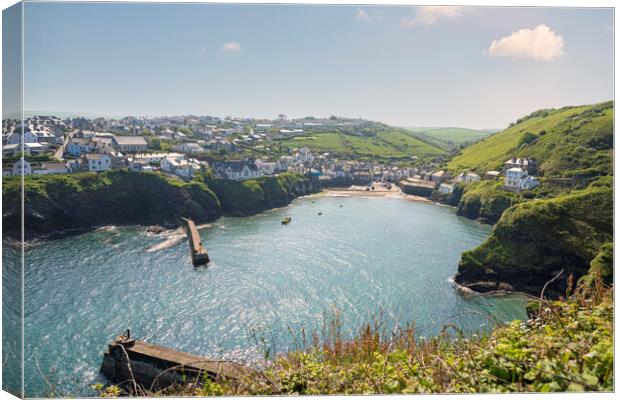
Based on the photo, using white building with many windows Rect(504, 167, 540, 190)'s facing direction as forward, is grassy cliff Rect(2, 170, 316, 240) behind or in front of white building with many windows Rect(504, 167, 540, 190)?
in front

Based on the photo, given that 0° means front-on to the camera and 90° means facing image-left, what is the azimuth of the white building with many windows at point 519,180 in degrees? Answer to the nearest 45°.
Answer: approximately 45°

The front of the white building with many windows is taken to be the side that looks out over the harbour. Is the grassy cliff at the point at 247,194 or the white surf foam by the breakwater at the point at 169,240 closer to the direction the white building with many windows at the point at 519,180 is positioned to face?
the white surf foam by the breakwater

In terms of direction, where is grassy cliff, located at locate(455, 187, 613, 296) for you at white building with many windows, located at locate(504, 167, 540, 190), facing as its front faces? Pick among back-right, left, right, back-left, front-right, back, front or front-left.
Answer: front-left

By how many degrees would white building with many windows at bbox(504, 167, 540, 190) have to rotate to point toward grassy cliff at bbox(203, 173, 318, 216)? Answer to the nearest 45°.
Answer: approximately 45° to its right

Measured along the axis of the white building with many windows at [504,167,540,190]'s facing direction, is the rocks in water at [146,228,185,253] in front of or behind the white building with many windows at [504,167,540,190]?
in front
